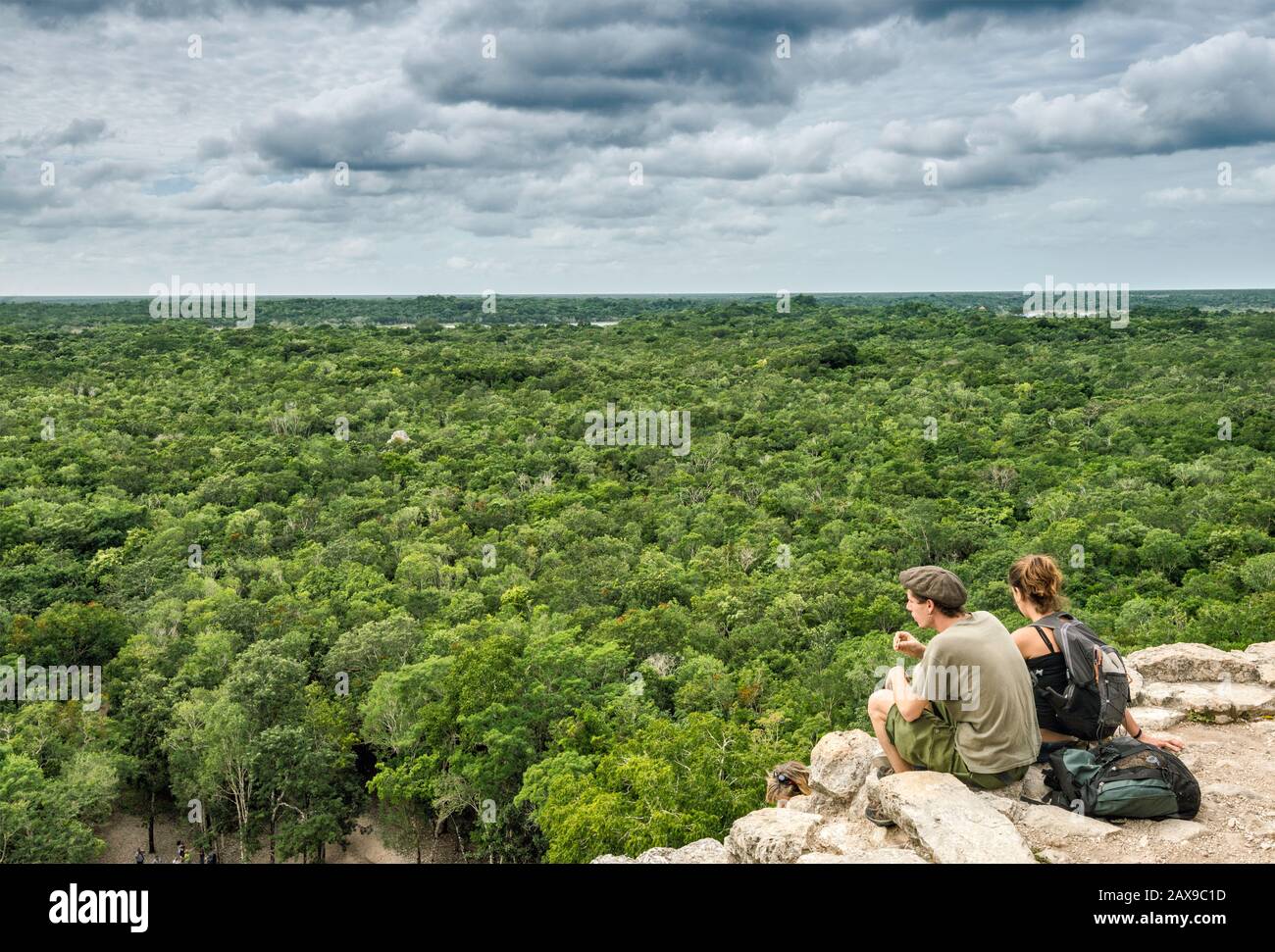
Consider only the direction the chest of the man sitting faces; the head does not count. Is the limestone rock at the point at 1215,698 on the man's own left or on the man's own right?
on the man's own right

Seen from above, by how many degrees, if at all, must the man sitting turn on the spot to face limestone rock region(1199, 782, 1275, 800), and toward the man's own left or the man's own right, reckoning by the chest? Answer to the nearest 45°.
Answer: approximately 90° to the man's own right

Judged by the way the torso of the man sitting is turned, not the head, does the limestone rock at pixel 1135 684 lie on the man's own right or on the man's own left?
on the man's own right

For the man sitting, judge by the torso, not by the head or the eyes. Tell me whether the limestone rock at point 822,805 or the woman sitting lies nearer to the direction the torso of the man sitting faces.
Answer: the limestone rock

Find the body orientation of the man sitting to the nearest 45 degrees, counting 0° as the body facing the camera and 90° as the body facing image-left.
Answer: approximately 135°

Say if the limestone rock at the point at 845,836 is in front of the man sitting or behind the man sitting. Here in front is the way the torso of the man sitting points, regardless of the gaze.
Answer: in front
